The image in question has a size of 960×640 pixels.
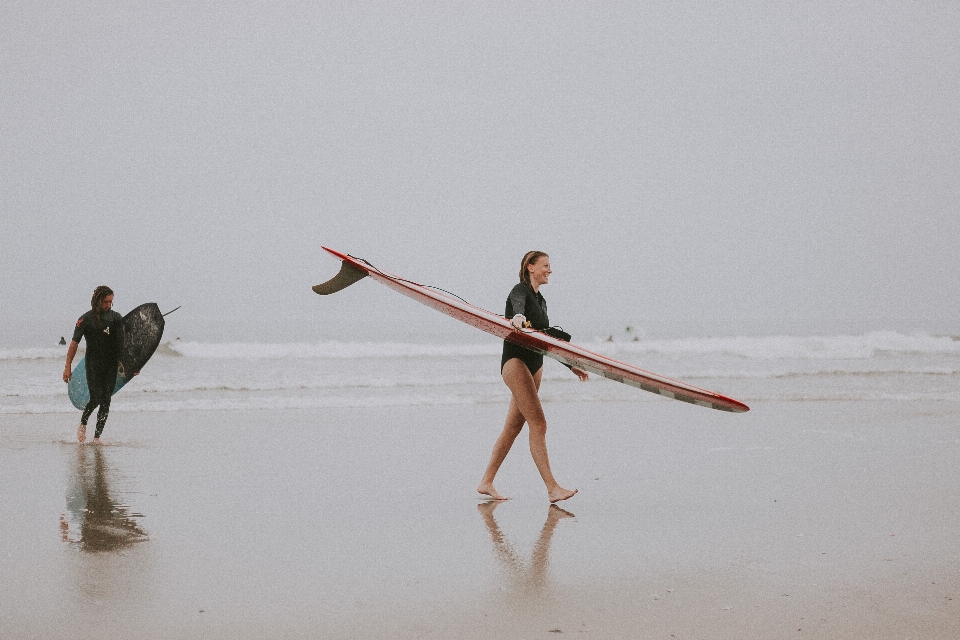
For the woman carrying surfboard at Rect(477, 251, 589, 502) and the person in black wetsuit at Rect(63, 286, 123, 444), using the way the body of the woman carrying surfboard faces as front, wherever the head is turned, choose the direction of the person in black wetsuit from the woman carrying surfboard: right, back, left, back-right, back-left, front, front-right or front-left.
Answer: back-left

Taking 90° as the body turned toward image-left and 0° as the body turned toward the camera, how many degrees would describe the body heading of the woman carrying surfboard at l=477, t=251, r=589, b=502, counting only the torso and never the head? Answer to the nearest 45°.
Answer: approximately 270°
